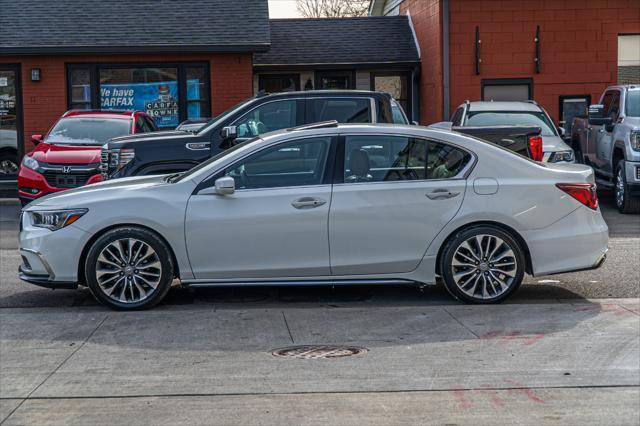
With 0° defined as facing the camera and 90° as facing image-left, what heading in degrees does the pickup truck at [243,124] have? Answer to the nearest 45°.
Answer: approximately 90°

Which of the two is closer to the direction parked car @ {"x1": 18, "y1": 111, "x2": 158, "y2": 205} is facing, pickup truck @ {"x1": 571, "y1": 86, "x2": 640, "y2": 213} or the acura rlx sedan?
the acura rlx sedan

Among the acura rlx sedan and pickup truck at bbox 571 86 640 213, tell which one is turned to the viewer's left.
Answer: the acura rlx sedan

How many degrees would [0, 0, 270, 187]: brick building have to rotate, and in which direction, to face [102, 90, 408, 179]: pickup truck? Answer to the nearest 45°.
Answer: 0° — it already faces it

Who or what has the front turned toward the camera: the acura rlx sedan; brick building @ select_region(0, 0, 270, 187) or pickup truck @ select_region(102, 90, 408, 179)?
the brick building

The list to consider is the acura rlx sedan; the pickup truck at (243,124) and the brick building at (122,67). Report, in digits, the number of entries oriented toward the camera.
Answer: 1

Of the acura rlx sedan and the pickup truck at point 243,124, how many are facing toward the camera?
0

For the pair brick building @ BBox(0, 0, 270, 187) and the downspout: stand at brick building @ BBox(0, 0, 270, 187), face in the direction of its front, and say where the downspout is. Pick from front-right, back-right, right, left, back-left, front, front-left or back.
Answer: left

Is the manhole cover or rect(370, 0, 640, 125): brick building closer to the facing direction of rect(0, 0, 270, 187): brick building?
the manhole cover

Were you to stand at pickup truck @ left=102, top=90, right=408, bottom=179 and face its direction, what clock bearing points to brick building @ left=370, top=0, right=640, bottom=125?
The brick building is roughly at 4 o'clock from the pickup truck.

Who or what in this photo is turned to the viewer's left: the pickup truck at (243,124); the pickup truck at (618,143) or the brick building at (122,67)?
the pickup truck at (243,124)

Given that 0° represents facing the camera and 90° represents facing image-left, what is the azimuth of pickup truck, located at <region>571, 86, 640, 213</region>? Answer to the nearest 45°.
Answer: approximately 315°

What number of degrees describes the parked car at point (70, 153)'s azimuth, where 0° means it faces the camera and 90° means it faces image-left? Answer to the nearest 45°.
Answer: approximately 45°

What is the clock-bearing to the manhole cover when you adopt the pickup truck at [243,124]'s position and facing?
The manhole cover is roughly at 9 o'clock from the pickup truck.

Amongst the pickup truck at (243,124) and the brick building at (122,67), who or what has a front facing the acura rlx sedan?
the brick building

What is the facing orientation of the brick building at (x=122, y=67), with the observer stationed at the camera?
facing the viewer
